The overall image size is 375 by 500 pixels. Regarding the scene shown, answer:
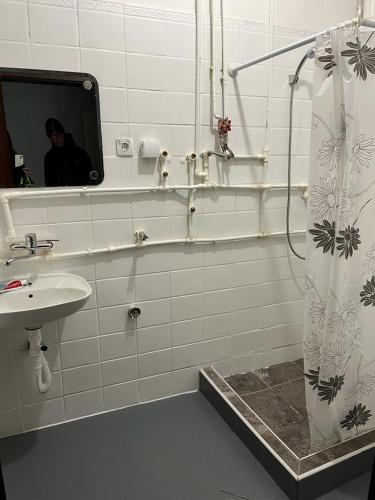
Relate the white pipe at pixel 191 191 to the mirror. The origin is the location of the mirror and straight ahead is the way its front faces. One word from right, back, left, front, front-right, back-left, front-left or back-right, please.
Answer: left

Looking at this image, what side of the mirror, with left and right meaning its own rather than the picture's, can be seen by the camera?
front

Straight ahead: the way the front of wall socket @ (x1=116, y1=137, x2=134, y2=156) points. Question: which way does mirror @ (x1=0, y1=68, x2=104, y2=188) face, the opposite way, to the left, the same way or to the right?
the same way

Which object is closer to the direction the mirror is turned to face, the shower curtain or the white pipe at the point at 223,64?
the shower curtain

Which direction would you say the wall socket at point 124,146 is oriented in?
toward the camera

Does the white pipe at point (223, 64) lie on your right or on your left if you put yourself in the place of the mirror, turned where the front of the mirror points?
on your left

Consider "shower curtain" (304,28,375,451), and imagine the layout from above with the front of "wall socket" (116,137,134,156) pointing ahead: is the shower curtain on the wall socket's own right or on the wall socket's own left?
on the wall socket's own left

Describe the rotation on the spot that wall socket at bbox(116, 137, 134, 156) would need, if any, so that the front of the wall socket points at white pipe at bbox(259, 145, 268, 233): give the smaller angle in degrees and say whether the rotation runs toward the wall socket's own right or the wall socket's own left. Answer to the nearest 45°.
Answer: approximately 90° to the wall socket's own left

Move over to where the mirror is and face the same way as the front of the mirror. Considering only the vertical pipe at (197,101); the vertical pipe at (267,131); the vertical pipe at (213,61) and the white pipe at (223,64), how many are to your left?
4

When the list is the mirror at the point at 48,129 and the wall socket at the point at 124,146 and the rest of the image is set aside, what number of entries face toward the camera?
2

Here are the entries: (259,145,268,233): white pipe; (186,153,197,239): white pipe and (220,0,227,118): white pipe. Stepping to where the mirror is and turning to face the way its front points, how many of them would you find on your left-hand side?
3
